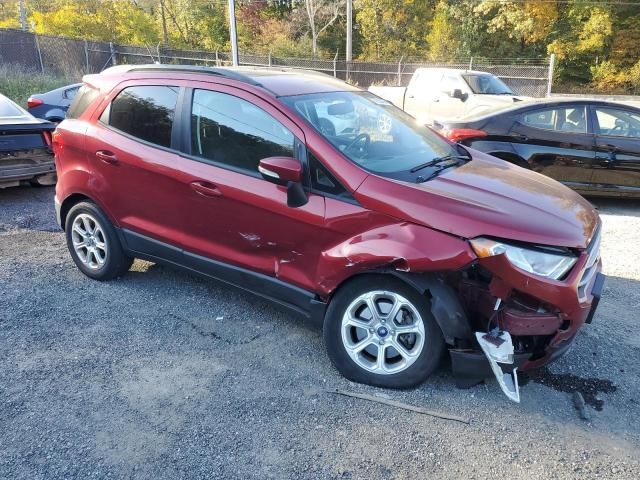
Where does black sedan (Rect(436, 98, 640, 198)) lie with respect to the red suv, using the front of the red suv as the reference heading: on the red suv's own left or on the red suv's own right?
on the red suv's own left

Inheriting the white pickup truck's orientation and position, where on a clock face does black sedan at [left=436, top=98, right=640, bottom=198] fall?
The black sedan is roughly at 1 o'clock from the white pickup truck.

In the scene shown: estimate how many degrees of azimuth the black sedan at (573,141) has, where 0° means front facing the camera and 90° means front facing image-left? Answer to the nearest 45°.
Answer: approximately 270°

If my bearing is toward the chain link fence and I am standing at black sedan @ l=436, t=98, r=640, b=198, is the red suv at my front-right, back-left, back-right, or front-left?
back-left

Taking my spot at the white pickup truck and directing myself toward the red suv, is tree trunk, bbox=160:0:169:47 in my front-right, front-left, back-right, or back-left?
back-right

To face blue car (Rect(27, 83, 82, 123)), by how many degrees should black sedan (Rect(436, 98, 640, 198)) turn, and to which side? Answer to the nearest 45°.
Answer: approximately 180°

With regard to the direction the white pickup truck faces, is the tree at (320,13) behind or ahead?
behind

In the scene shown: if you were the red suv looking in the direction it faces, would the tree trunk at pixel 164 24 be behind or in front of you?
behind

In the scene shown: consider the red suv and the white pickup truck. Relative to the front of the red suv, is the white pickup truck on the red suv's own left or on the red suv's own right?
on the red suv's own left

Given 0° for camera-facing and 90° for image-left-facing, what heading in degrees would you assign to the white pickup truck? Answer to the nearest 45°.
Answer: approximately 315°
